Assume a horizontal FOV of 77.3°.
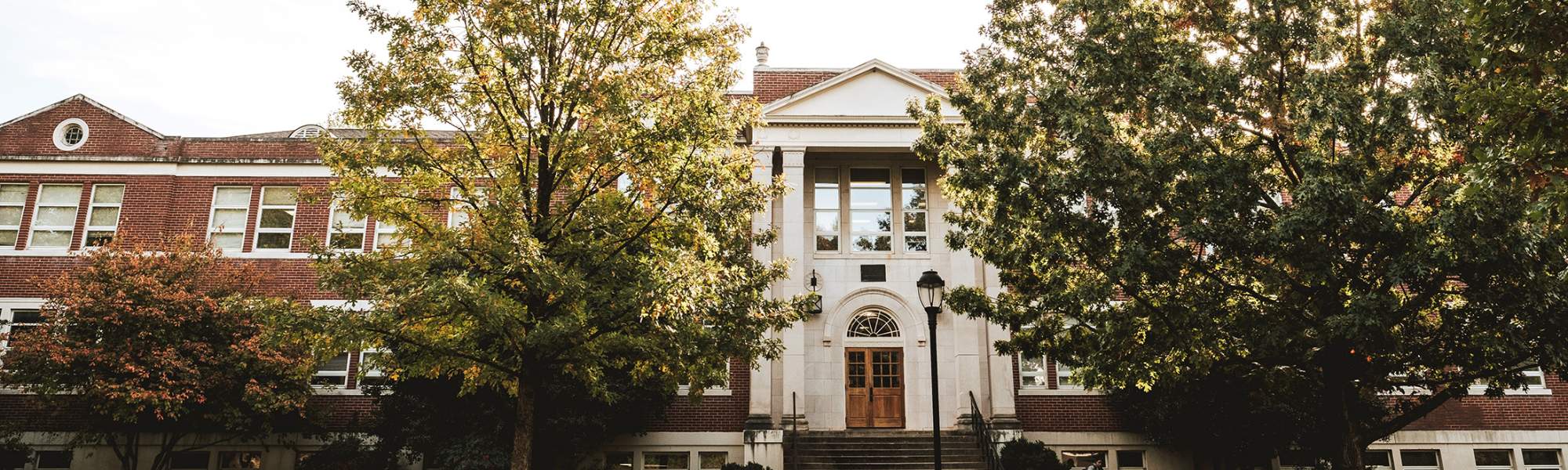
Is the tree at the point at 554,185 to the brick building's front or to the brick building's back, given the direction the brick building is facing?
to the front

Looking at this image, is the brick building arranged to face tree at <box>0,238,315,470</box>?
no

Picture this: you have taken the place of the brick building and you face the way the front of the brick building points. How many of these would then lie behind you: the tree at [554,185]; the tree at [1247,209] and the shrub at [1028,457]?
0

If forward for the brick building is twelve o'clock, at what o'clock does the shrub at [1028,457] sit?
The shrub is roughly at 10 o'clock from the brick building.

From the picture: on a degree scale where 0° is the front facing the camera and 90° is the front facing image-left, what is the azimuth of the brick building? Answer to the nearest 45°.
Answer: approximately 0°
